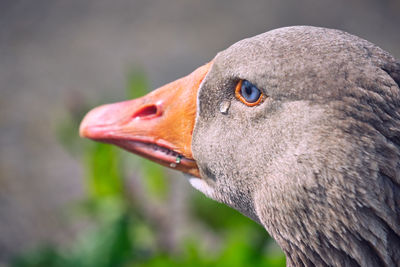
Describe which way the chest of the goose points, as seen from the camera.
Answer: to the viewer's left
